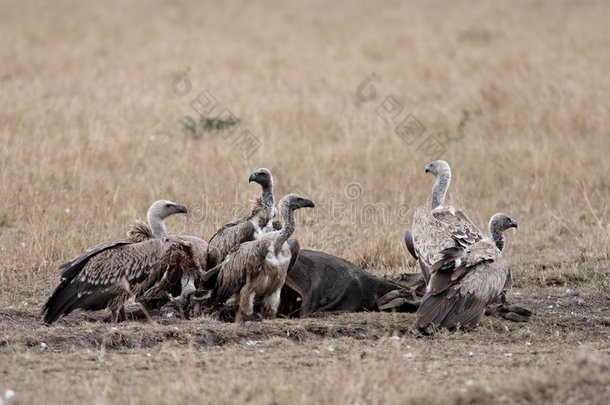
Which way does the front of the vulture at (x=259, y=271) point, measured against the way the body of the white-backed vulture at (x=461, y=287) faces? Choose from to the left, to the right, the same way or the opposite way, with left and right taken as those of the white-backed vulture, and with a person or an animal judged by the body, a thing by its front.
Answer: to the right

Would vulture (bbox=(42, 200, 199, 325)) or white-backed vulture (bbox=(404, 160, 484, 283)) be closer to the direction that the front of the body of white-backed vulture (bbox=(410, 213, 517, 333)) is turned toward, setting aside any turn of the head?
the white-backed vulture

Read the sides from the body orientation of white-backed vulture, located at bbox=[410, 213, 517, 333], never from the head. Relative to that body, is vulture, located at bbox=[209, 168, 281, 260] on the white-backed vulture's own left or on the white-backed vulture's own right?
on the white-backed vulture's own left

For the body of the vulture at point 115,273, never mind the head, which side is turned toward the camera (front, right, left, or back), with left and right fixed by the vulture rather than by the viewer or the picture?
right

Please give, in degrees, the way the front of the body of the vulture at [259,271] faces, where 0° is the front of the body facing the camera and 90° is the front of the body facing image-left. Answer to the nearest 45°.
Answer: approximately 315°

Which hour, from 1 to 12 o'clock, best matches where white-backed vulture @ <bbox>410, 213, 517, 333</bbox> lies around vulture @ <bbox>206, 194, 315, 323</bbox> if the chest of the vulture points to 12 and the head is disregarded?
The white-backed vulture is roughly at 11 o'clock from the vulture.

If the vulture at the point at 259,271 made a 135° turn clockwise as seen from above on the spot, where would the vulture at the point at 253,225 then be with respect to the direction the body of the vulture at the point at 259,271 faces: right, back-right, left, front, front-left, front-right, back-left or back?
right

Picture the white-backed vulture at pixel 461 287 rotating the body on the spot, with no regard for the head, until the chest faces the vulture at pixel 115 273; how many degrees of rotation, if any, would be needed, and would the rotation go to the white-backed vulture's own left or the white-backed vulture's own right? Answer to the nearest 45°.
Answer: approximately 135° to the white-backed vulture's own left

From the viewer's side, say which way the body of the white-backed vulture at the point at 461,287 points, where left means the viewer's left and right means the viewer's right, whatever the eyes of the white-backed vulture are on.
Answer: facing away from the viewer and to the right of the viewer

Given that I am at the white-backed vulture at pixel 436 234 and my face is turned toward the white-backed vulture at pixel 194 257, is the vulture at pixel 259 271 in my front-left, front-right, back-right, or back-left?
front-left

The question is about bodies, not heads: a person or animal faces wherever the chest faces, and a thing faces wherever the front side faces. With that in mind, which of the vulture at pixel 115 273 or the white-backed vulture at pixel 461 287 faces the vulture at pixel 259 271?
the vulture at pixel 115 273

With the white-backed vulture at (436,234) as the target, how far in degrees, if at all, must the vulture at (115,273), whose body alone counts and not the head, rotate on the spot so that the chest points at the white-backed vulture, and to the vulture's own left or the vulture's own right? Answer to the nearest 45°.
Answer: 0° — it already faces it
